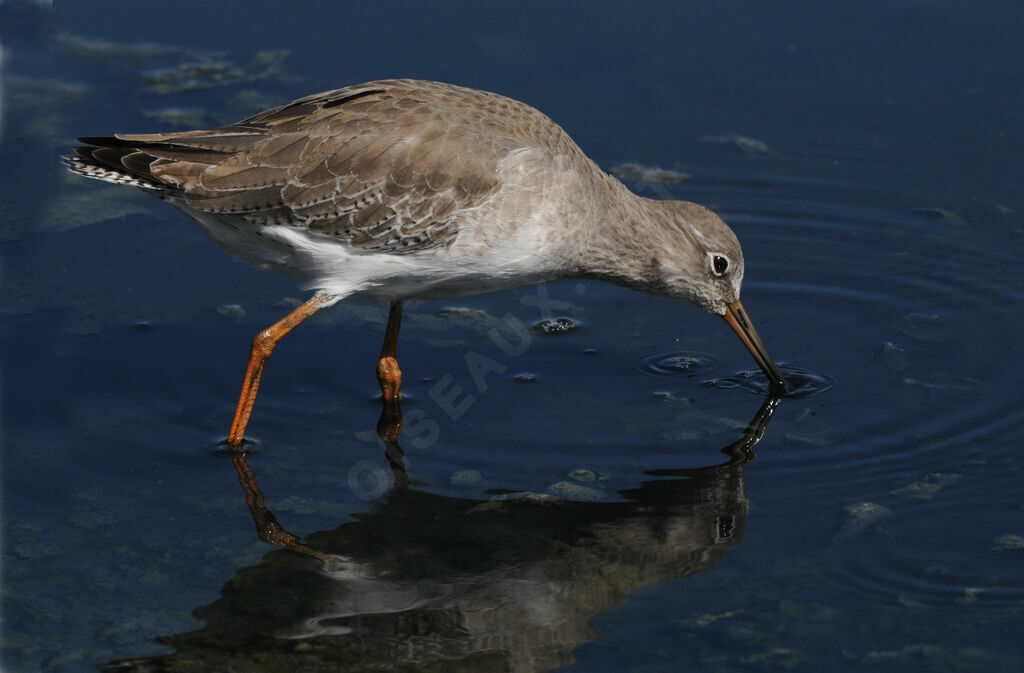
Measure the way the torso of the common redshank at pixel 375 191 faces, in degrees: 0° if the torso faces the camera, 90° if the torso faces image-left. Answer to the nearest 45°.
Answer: approximately 270°
